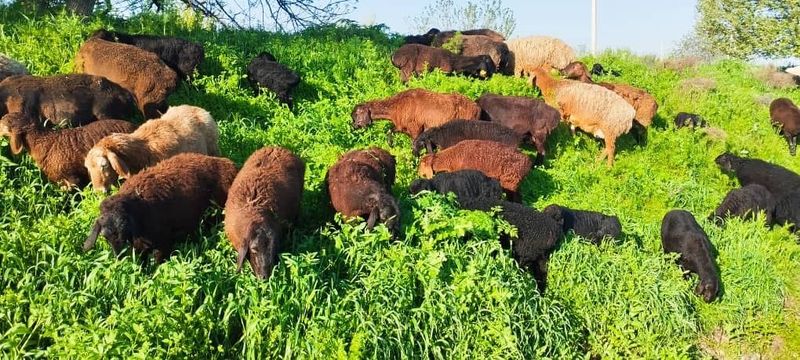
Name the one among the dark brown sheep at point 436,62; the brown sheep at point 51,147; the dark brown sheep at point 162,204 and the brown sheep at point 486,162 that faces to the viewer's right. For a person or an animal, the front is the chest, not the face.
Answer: the dark brown sheep at point 436,62

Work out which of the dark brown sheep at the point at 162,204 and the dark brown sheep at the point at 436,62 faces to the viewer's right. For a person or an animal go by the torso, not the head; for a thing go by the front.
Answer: the dark brown sheep at the point at 436,62

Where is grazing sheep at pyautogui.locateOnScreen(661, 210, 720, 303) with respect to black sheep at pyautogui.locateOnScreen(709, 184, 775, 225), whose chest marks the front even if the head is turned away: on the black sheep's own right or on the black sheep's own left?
on the black sheep's own left

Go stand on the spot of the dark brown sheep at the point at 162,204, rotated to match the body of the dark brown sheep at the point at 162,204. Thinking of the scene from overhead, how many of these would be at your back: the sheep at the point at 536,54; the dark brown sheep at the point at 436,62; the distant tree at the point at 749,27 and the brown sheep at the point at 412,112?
4

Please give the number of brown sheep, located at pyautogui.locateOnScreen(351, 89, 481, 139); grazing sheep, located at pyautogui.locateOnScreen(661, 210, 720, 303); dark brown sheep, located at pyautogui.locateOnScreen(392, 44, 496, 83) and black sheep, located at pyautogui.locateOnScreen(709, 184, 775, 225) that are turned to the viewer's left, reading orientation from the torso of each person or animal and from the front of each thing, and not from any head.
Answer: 2

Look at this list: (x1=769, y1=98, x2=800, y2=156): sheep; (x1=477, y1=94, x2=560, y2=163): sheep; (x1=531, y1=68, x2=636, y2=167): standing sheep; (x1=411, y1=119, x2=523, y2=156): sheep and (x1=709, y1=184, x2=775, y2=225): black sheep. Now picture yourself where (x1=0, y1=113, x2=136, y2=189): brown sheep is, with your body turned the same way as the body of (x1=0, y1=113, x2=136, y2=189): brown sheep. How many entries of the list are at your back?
5

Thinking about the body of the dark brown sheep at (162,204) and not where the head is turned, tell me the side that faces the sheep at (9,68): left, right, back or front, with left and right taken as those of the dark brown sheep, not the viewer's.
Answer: right

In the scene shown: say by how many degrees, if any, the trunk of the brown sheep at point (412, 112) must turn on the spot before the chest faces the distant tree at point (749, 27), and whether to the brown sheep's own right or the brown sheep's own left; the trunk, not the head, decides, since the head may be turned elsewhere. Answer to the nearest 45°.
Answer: approximately 135° to the brown sheep's own right

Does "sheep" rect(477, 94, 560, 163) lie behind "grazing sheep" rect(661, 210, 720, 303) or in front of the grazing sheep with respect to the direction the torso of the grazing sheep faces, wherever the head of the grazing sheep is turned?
behind

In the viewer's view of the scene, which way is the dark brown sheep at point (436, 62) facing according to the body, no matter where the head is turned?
to the viewer's right

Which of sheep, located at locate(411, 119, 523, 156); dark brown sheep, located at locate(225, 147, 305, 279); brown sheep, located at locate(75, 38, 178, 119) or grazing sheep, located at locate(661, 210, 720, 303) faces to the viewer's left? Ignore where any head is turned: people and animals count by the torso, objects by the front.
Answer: the sheep

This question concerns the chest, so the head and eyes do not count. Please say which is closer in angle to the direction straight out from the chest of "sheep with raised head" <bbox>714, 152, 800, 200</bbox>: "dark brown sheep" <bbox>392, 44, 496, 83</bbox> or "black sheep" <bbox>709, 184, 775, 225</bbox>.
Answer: the dark brown sheep

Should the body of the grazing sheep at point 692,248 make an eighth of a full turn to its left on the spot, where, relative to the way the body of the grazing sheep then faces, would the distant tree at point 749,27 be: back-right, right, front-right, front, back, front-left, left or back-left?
left

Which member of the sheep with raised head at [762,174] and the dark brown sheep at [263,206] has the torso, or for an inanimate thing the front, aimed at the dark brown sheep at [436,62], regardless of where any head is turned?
the sheep with raised head

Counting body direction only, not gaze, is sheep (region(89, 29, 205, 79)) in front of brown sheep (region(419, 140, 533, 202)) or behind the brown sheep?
in front

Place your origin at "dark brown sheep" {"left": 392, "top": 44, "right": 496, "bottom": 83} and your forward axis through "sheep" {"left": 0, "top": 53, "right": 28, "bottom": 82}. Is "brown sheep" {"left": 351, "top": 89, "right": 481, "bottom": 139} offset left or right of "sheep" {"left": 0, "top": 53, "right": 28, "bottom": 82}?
left

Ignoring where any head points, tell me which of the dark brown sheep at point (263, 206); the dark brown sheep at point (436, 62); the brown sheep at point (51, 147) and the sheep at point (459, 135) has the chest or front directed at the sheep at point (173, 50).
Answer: the sheep at point (459, 135)

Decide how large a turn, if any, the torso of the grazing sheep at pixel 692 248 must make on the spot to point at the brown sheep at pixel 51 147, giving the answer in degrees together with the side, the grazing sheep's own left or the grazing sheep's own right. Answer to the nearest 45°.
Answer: approximately 90° to the grazing sheep's own right

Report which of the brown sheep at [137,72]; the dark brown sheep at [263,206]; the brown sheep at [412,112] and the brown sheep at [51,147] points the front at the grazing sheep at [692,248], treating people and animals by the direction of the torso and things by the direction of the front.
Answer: the brown sheep at [137,72]
